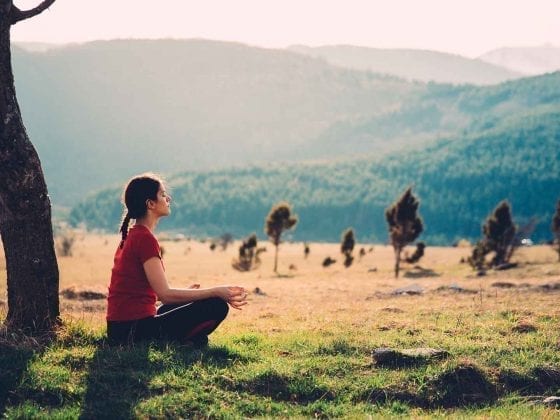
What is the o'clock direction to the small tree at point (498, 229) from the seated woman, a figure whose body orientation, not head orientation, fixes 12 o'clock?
The small tree is roughly at 10 o'clock from the seated woman.

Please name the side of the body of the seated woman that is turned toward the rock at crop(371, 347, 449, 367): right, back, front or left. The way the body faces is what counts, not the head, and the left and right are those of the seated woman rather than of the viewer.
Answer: front

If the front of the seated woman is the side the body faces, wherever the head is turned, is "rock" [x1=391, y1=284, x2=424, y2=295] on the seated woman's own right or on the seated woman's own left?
on the seated woman's own left

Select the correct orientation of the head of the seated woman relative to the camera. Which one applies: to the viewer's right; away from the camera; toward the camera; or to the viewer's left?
to the viewer's right

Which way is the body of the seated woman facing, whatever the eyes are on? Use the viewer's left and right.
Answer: facing to the right of the viewer

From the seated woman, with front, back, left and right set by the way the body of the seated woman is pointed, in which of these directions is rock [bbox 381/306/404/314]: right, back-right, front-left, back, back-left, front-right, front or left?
front-left

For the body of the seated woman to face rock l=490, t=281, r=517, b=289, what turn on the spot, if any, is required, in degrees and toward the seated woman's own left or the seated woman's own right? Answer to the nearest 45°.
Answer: approximately 45° to the seated woman's own left

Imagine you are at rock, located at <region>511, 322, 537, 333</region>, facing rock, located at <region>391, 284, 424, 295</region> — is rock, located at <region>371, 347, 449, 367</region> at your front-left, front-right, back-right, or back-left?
back-left

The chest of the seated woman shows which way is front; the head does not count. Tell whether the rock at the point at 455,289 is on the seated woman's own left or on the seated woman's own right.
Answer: on the seated woman's own left
